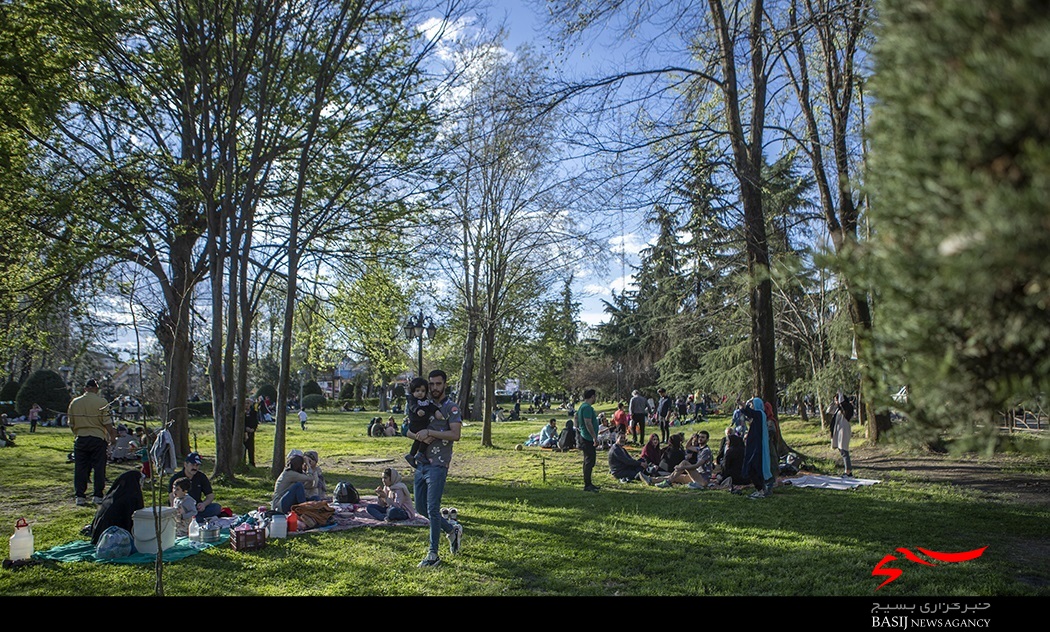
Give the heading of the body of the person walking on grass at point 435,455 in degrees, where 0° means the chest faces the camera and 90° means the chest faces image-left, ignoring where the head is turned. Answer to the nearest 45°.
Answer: approximately 45°

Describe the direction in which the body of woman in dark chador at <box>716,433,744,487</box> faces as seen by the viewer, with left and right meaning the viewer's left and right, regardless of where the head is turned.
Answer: facing to the left of the viewer

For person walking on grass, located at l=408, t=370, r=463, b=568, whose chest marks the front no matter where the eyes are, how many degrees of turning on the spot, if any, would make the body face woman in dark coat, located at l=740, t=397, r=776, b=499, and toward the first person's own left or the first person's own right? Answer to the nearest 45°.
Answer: approximately 180°

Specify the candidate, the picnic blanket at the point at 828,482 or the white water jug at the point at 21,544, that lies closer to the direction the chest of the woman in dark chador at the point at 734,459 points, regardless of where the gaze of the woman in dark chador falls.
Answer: the white water jug

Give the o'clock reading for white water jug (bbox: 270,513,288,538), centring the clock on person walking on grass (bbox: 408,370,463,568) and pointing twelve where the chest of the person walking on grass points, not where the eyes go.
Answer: The white water jug is roughly at 3 o'clock from the person walking on grass.

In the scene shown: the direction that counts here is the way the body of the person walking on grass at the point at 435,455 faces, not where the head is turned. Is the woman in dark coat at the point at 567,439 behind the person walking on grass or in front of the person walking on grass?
behind

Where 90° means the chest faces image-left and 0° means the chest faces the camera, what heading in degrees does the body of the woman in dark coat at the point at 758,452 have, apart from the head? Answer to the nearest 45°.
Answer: approximately 90°
